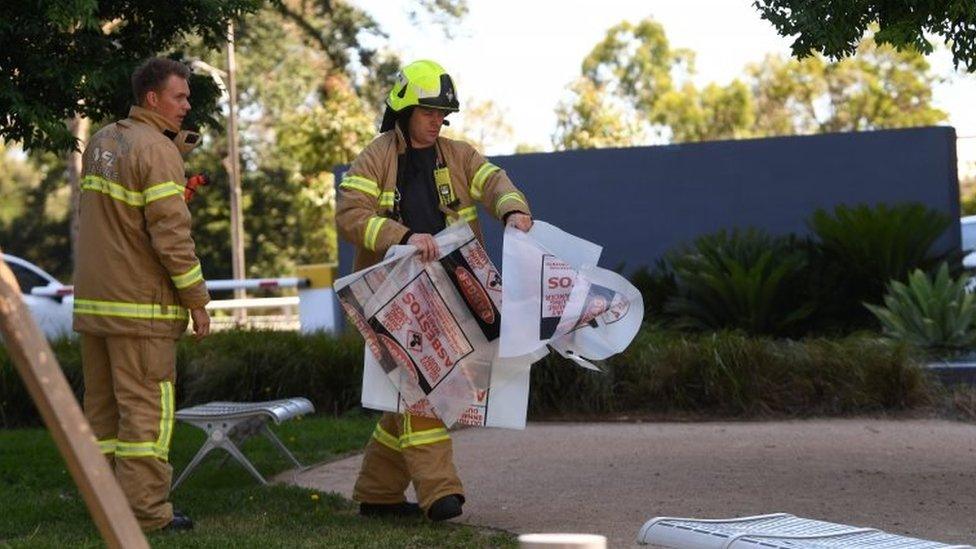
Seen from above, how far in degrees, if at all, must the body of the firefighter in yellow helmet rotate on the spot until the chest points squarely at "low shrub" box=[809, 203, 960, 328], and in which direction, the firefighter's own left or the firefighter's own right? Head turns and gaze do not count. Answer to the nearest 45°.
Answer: approximately 90° to the firefighter's own left

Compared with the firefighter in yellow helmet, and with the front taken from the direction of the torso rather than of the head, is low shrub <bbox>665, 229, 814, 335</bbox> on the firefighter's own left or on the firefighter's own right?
on the firefighter's own left

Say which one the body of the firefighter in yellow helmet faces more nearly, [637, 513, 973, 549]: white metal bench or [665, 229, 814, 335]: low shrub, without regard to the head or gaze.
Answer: the white metal bench

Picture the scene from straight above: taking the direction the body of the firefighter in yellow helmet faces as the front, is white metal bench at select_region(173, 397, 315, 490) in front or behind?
behind

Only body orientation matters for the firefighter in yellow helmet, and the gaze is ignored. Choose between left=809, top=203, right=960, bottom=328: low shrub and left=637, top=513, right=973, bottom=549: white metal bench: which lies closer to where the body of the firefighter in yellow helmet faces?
the white metal bench

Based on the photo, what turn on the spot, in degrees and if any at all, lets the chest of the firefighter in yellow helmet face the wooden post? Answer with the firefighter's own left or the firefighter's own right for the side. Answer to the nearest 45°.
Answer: approximately 45° to the firefighter's own right

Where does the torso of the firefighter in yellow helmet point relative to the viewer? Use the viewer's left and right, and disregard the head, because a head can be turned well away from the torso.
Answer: facing the viewer and to the right of the viewer

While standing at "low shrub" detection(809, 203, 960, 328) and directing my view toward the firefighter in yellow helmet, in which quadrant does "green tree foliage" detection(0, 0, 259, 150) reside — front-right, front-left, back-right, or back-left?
front-right

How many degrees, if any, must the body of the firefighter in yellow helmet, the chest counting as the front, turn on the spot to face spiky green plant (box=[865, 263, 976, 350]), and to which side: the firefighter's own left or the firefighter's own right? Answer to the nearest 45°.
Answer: approximately 90° to the firefighter's own left

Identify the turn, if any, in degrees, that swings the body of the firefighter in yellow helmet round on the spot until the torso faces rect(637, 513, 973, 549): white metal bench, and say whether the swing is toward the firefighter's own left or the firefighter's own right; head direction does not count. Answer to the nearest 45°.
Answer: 0° — they already face it
